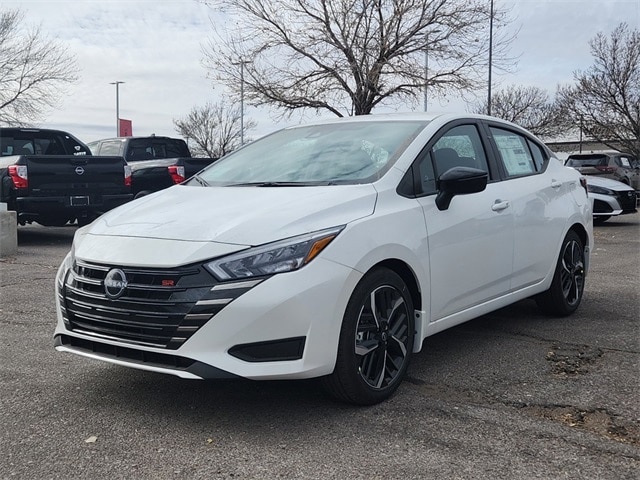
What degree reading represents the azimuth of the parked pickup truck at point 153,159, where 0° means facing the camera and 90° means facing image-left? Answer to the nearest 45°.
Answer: approximately 135°

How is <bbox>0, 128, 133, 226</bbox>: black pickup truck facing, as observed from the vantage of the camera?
facing away from the viewer and to the left of the viewer

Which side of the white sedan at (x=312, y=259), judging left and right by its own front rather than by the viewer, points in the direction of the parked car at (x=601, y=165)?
back

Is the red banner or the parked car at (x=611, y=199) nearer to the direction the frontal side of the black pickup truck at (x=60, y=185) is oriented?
the red banner

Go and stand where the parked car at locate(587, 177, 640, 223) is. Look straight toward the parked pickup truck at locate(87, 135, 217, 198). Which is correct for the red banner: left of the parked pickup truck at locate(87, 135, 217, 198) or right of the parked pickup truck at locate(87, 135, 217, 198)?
right

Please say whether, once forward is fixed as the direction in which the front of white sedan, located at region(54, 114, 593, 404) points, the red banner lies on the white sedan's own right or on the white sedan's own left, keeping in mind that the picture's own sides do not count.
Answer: on the white sedan's own right

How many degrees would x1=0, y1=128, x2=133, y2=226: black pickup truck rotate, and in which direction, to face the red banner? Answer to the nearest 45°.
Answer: approximately 45° to its right

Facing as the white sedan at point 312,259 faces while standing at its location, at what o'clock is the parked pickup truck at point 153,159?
The parked pickup truck is roughly at 4 o'clock from the white sedan.

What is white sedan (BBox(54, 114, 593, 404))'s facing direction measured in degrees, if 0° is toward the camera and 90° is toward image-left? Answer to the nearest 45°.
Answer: approximately 45°

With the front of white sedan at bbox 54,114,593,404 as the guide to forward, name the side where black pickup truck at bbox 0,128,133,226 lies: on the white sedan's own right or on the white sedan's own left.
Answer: on the white sedan's own right
